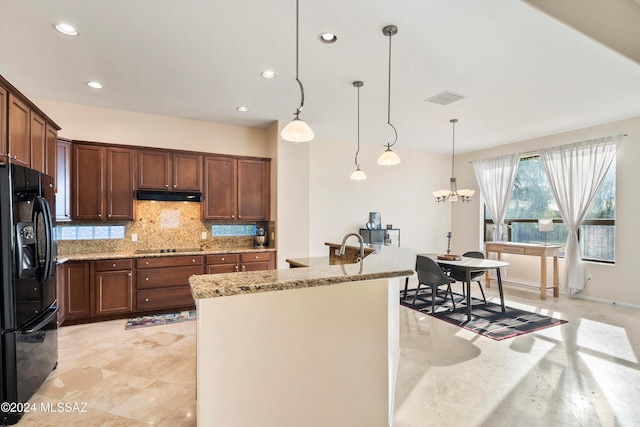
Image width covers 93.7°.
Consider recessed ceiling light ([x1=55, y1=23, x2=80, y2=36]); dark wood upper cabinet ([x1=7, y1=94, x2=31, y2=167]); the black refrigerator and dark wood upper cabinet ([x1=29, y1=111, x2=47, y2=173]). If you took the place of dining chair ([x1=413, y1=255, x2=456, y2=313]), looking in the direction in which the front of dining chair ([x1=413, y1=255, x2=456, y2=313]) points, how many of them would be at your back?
4

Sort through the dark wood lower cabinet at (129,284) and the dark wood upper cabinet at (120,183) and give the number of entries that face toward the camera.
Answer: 2

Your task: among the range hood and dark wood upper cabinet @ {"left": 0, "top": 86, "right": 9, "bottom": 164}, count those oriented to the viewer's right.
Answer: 1

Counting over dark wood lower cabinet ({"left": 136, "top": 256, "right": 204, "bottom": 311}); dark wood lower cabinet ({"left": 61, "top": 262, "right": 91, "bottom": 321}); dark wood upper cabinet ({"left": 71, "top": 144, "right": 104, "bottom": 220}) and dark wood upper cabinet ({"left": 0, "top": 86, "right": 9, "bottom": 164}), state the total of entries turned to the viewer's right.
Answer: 1

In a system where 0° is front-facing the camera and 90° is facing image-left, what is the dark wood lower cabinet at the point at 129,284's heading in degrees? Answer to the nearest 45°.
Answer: approximately 0°

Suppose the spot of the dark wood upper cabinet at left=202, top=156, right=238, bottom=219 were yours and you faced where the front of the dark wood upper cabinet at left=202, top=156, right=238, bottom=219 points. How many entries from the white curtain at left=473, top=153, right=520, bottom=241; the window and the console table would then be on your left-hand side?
3

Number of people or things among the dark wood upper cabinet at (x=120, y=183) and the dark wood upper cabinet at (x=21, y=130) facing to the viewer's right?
1

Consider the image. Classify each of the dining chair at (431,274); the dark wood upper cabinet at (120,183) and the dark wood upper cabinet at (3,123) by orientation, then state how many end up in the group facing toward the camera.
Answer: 1

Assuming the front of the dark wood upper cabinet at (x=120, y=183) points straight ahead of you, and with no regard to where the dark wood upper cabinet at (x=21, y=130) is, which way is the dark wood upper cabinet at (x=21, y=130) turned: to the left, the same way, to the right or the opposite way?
to the left

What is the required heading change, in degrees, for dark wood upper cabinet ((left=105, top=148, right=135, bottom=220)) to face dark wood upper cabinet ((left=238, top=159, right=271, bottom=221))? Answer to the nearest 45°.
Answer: approximately 90° to its left

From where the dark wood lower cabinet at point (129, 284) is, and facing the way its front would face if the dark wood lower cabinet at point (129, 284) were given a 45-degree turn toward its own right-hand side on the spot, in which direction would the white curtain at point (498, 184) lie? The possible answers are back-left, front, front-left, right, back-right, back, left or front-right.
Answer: back-left
